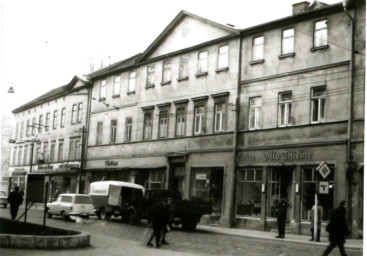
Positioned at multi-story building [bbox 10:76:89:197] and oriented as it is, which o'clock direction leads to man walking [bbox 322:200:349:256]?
The man walking is roughly at 10 o'clock from the multi-story building.

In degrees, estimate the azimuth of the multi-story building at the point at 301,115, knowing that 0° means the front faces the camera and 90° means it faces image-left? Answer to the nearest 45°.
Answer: approximately 45°

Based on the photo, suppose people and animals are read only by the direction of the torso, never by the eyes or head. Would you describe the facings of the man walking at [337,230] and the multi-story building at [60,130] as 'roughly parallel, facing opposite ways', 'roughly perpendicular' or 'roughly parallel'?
roughly perpendicular

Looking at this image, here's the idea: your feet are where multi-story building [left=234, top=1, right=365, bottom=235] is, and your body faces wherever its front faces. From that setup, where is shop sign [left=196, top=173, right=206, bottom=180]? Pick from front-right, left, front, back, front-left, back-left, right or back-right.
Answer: right

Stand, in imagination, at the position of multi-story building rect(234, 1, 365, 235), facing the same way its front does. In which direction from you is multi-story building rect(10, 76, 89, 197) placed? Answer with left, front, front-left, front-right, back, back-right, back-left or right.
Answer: right

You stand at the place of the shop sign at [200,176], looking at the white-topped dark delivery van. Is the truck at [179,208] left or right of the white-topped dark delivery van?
left

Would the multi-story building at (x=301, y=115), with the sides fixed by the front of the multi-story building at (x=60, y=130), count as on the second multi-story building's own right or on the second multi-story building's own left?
on the second multi-story building's own left

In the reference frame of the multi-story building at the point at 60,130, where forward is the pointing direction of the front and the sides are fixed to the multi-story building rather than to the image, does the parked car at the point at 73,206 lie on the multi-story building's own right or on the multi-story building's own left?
on the multi-story building's own left
